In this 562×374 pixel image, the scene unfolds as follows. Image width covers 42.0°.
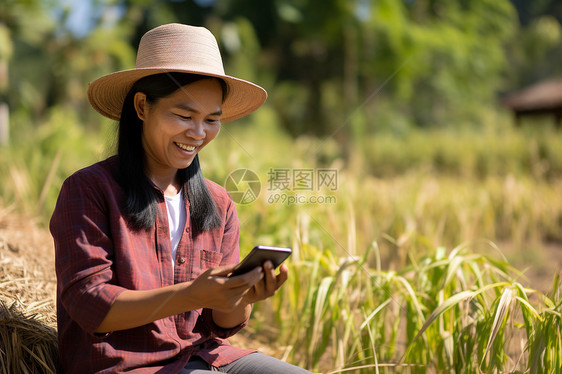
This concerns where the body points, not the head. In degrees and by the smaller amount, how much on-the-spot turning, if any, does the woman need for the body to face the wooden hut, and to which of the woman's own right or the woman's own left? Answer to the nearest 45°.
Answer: approximately 90° to the woman's own left

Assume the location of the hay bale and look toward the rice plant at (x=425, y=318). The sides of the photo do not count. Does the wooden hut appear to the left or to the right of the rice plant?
left

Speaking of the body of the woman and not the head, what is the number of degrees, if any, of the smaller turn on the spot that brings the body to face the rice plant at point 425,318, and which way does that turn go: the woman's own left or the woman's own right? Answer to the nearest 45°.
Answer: approximately 90° to the woman's own left

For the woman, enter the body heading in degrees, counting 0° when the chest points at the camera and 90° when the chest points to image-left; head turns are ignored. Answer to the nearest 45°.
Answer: approximately 315°
